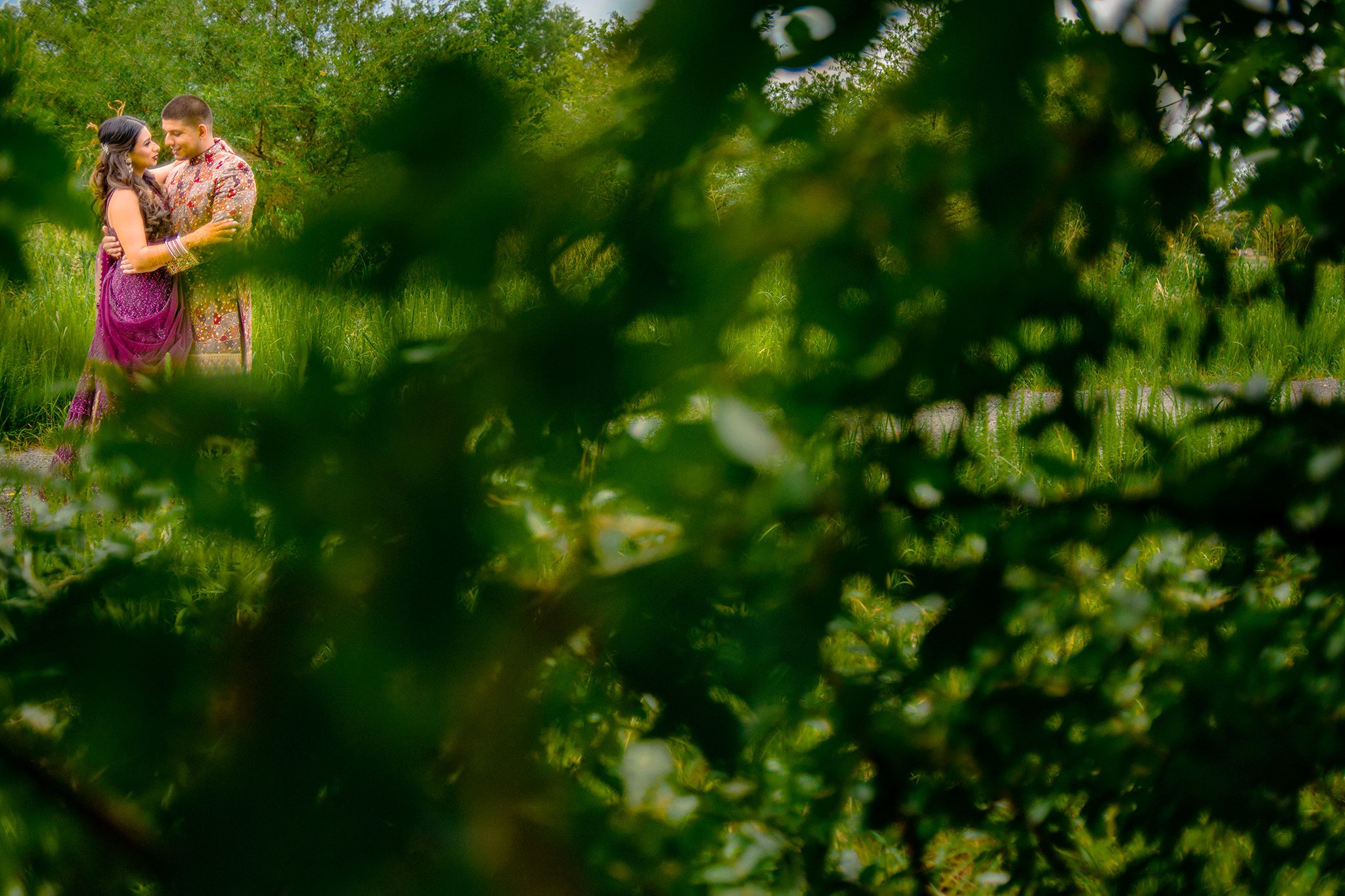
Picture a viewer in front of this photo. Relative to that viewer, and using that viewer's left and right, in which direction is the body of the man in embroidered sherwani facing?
facing the viewer and to the left of the viewer
